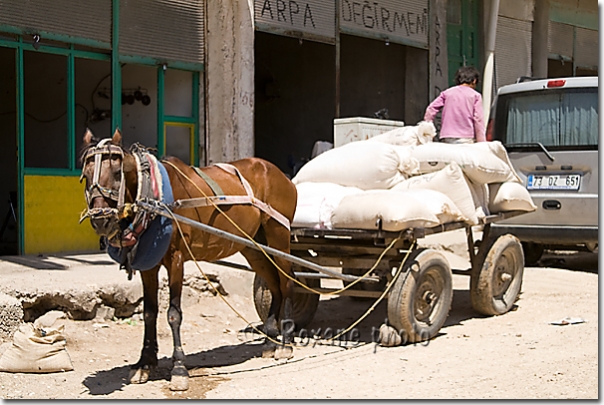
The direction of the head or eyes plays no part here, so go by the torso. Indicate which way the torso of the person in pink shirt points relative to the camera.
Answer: away from the camera

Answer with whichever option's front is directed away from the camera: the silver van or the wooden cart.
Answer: the silver van

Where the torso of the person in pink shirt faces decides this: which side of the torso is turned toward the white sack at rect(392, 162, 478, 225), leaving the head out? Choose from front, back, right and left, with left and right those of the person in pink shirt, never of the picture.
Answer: back

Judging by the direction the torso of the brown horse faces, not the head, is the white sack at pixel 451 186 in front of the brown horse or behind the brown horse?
behind

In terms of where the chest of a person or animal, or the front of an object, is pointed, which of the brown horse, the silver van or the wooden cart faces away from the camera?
the silver van

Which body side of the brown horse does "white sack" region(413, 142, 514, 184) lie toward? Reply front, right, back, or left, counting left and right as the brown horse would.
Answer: back

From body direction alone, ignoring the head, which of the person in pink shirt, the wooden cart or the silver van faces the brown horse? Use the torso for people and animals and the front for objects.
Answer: the wooden cart

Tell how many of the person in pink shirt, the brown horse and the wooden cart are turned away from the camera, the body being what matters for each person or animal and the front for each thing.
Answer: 1

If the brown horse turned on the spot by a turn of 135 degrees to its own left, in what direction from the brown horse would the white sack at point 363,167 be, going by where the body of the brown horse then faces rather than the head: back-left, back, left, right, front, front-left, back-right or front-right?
front-left

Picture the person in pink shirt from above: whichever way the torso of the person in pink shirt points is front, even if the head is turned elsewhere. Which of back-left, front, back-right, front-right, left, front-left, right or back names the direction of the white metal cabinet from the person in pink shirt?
front-left

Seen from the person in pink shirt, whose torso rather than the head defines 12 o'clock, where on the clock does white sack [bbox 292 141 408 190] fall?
The white sack is roughly at 7 o'clock from the person in pink shirt.

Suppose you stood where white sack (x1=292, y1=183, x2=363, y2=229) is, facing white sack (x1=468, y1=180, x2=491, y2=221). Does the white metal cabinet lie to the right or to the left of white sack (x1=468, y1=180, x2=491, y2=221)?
left

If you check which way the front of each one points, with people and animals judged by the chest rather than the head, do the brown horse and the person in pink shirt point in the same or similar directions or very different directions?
very different directions

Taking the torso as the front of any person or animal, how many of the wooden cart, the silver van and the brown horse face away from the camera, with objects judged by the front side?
1

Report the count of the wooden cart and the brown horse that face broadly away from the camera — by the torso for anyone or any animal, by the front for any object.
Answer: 0

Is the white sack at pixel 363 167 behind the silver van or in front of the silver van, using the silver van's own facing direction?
behind

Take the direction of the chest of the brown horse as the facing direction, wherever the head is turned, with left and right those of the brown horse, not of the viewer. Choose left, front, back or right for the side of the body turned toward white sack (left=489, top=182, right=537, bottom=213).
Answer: back

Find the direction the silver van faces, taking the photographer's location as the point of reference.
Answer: facing away from the viewer

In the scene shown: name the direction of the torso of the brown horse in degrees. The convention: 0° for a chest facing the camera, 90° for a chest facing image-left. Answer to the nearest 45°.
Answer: approximately 45°
